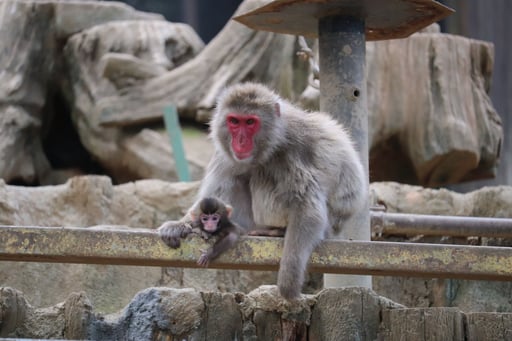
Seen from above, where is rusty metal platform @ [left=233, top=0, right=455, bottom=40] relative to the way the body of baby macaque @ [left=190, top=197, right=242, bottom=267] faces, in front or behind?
behind

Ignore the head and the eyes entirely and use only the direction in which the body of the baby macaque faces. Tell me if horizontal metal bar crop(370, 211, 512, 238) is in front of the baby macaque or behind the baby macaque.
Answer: behind

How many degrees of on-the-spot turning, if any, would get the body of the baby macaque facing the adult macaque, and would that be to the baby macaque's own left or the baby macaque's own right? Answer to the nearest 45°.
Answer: approximately 180°

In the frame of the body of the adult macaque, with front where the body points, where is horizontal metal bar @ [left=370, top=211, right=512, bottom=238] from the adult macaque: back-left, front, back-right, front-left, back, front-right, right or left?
back

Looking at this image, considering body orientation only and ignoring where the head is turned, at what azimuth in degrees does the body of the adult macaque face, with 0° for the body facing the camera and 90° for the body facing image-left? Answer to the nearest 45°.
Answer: approximately 45°

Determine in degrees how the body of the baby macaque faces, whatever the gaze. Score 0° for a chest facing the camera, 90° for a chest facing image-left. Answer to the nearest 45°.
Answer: approximately 45°
